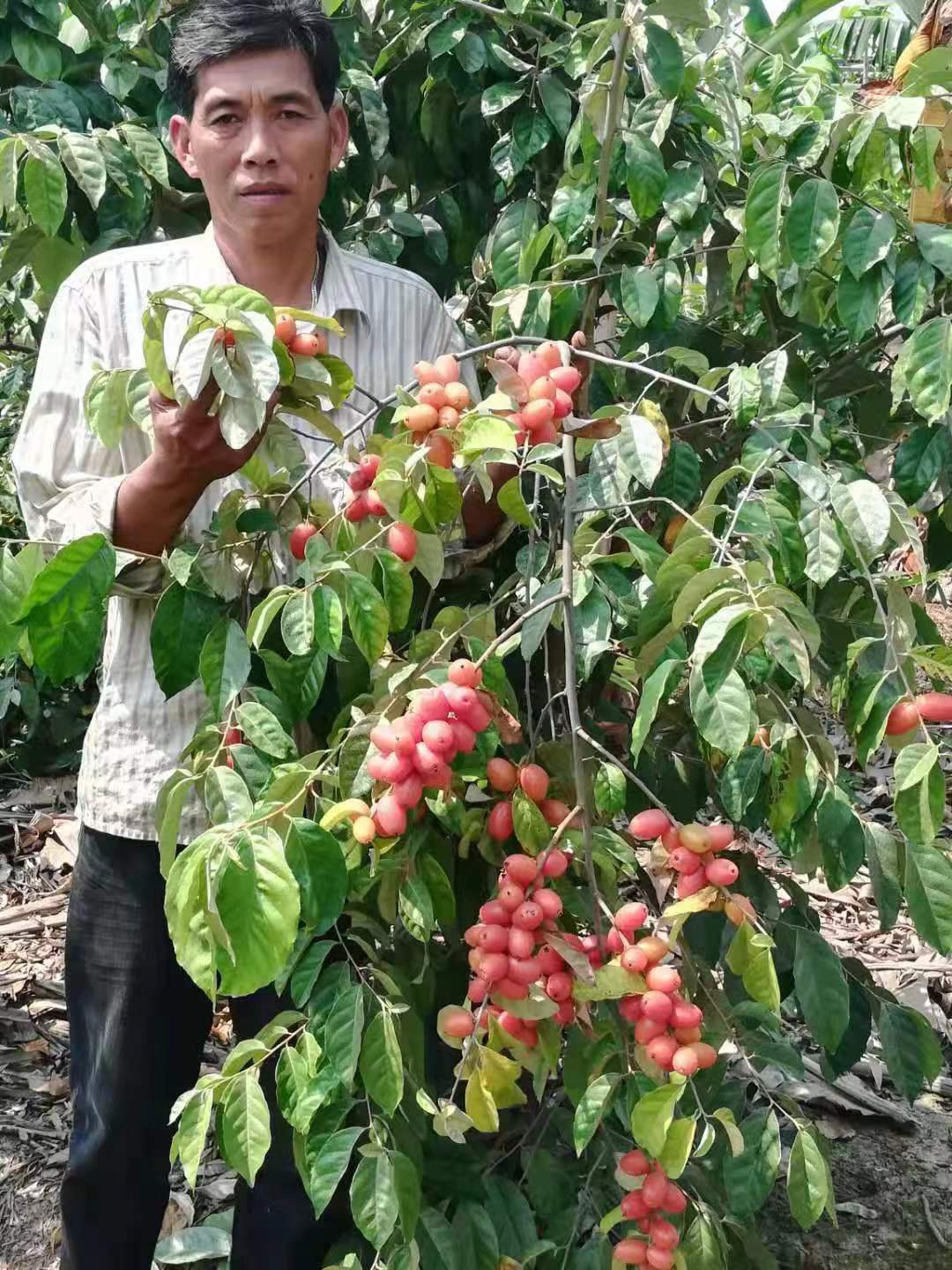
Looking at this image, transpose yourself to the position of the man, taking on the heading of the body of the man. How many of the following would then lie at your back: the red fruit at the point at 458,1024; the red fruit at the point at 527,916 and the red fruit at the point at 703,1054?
0

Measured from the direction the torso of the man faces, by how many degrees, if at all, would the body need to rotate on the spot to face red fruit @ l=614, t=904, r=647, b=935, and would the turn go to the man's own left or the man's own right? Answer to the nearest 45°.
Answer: approximately 45° to the man's own left

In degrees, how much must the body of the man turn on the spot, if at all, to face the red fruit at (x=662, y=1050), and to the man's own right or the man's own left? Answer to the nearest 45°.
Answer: approximately 45° to the man's own left

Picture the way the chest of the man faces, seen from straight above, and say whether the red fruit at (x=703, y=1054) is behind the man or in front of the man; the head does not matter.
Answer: in front

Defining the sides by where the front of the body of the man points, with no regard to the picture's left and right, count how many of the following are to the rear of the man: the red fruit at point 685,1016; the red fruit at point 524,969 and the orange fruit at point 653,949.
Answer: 0

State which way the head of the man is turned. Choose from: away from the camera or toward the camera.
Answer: toward the camera

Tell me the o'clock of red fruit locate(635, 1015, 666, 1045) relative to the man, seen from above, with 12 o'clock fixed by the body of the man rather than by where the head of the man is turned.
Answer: The red fruit is roughly at 11 o'clock from the man.

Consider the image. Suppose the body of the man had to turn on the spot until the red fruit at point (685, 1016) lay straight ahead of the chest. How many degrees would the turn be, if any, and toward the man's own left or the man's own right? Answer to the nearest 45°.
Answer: approximately 45° to the man's own left

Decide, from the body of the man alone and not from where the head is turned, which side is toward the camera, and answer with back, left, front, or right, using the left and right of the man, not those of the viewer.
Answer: front

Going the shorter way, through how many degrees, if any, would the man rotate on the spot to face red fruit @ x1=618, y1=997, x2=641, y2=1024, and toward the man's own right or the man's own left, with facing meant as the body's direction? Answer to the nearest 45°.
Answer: approximately 45° to the man's own left

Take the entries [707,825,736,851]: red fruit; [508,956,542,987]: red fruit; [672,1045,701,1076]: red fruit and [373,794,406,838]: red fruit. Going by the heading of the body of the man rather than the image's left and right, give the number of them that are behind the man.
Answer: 0

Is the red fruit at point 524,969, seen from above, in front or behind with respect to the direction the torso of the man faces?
in front
